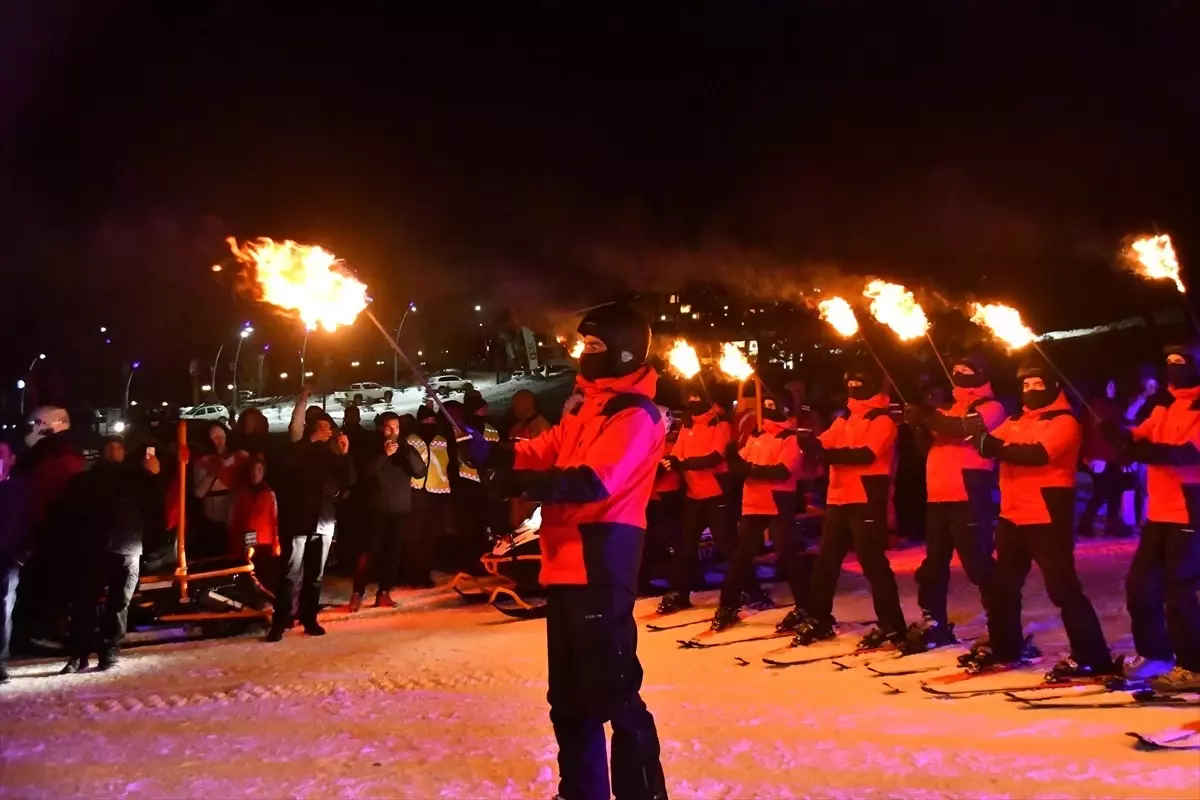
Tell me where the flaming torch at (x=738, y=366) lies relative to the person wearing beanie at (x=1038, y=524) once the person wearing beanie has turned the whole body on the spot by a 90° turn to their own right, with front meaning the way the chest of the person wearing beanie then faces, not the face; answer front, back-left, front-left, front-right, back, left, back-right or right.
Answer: front

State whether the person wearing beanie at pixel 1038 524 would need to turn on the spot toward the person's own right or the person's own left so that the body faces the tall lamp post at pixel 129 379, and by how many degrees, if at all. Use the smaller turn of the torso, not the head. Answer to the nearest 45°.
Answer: approximately 90° to the person's own right

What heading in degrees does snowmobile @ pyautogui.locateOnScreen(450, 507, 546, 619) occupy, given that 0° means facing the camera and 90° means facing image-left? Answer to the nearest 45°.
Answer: approximately 45°

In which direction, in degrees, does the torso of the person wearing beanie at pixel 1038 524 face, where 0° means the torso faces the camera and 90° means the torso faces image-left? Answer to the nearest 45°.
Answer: approximately 45°

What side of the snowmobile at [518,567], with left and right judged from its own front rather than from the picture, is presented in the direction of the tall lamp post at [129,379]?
right

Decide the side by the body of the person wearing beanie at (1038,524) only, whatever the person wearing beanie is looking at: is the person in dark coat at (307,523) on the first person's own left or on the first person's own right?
on the first person's own right

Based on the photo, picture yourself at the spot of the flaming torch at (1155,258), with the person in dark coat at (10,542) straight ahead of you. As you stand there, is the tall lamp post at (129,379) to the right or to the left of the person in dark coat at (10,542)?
right

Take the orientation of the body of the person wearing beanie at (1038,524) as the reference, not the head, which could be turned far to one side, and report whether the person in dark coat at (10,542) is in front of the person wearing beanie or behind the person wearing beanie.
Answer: in front
